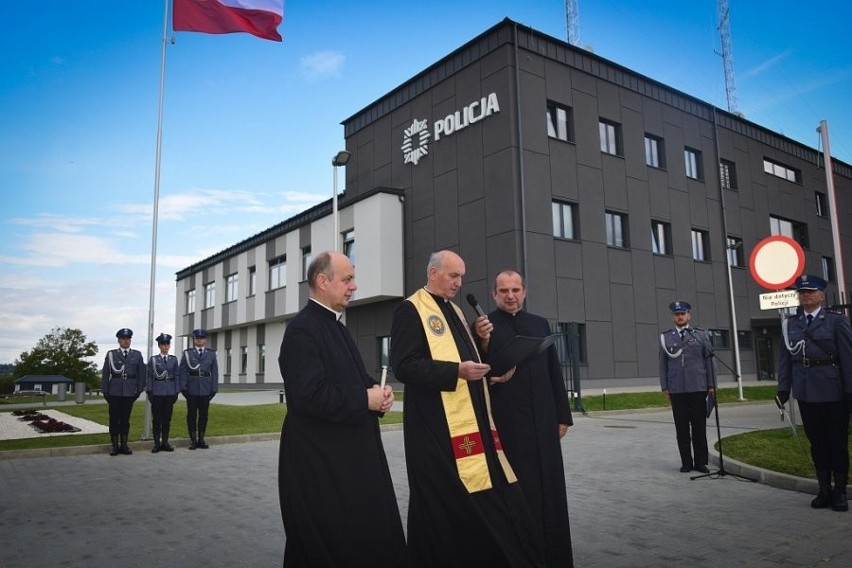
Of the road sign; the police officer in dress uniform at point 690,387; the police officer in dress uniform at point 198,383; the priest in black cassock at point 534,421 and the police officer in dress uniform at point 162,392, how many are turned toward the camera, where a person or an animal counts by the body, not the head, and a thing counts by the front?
5

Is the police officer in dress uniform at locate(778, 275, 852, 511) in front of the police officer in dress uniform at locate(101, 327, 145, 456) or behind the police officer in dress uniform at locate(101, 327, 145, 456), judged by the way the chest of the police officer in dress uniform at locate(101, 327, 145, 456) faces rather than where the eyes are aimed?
in front

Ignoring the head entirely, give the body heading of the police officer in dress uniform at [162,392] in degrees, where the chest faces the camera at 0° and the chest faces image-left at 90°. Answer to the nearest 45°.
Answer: approximately 0°

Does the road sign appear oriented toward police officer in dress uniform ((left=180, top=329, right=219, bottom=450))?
no

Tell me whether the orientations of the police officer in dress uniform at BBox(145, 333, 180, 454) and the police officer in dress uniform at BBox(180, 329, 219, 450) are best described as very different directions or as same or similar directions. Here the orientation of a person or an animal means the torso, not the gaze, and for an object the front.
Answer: same or similar directions

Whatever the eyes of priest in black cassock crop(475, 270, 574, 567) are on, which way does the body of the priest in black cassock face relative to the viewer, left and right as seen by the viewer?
facing the viewer

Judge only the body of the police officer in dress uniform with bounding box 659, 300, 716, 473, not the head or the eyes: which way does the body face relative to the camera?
toward the camera

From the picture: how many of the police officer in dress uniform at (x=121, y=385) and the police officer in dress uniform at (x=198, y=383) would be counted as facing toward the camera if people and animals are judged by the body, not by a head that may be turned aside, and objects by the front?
2

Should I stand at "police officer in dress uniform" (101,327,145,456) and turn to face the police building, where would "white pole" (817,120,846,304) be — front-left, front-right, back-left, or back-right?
front-right

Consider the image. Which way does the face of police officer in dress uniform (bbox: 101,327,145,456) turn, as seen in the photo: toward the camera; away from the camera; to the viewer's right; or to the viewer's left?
toward the camera

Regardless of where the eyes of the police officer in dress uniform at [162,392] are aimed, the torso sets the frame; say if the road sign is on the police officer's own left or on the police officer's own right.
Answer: on the police officer's own left

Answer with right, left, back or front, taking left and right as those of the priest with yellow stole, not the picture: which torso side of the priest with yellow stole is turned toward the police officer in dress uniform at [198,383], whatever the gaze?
back

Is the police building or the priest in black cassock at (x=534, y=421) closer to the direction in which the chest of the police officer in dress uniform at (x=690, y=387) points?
the priest in black cassock

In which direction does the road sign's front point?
toward the camera

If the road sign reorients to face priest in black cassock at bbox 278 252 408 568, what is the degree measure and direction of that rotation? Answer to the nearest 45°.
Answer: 0° — it already faces them

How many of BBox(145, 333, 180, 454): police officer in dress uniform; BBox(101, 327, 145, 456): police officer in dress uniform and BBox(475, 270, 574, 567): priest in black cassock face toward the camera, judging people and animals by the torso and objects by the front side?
3
